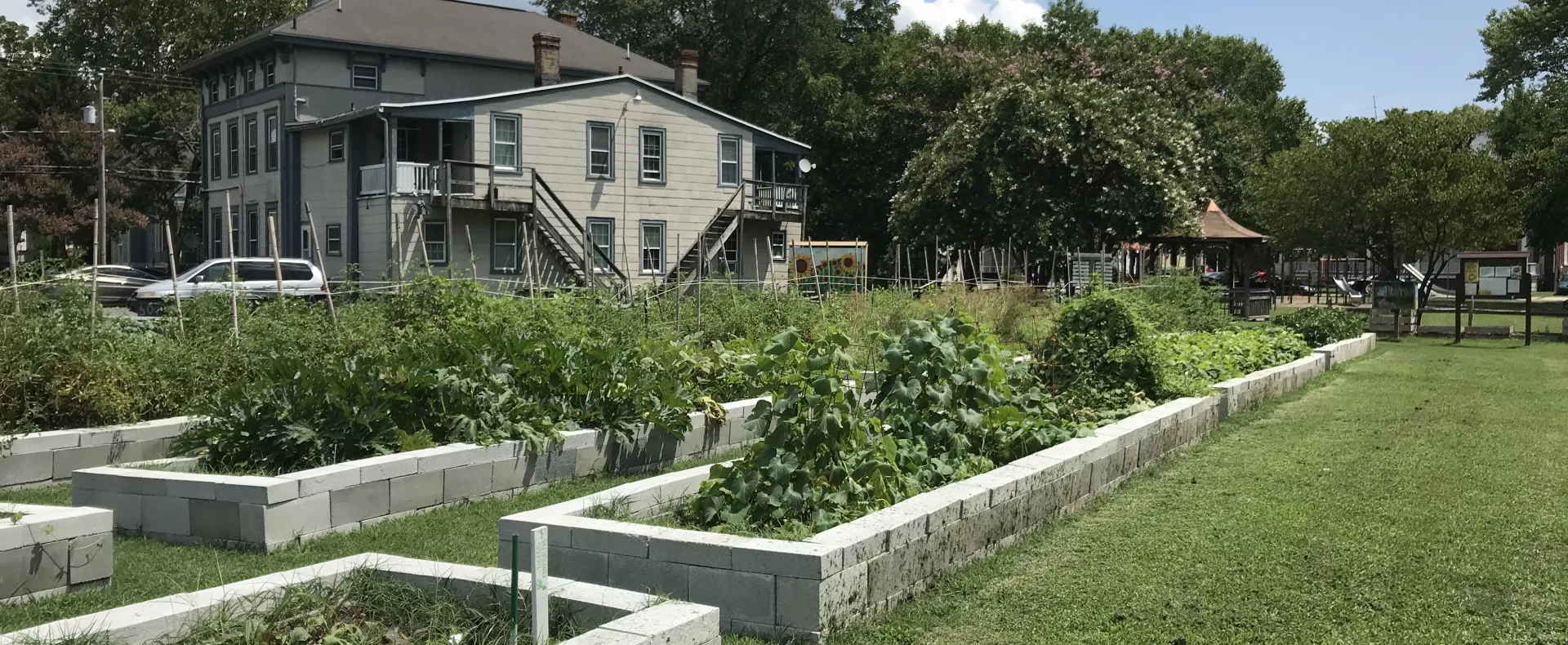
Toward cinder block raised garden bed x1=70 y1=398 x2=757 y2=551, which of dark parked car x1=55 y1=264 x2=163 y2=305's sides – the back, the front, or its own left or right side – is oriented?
left

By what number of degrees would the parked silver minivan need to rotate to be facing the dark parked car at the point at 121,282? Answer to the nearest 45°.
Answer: approximately 45° to its right

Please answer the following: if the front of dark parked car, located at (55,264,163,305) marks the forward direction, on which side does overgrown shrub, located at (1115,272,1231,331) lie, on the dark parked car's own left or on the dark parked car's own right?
on the dark parked car's own left

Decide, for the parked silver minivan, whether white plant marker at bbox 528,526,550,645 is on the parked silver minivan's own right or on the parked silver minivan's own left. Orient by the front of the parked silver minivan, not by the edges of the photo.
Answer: on the parked silver minivan's own left

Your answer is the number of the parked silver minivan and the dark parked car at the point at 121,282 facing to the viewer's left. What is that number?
2

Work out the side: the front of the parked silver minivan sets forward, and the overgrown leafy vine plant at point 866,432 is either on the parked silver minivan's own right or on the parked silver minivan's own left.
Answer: on the parked silver minivan's own left

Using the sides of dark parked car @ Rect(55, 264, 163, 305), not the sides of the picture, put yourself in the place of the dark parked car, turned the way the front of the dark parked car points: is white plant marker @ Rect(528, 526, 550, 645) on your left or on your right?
on your left

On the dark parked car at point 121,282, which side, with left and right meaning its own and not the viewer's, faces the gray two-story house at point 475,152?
back

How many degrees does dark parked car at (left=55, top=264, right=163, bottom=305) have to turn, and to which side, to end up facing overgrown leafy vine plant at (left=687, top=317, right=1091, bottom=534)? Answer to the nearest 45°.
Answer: approximately 90° to its left

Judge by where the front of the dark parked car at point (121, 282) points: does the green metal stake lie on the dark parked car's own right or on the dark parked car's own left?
on the dark parked car's own left

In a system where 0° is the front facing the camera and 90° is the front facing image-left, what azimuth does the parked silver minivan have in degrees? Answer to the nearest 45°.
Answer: approximately 90°

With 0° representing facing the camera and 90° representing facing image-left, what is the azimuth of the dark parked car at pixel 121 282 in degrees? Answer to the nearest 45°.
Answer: approximately 90°
